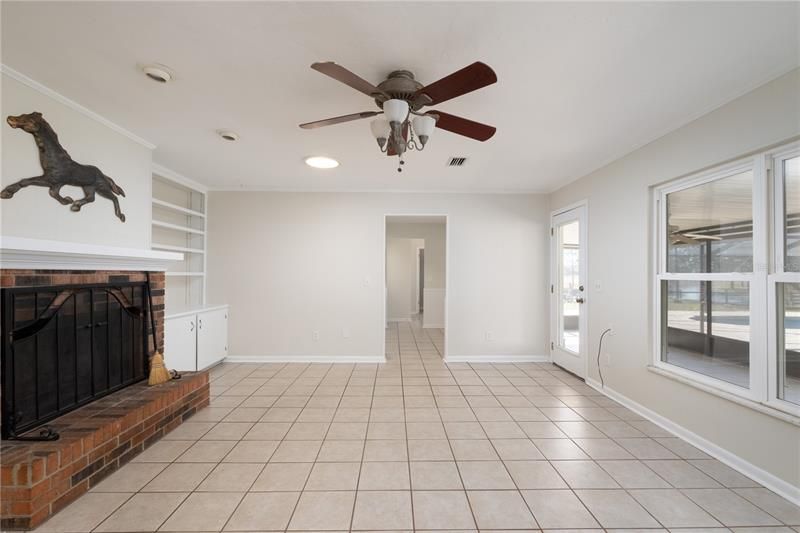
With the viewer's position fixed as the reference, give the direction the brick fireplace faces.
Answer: facing the viewer and to the right of the viewer

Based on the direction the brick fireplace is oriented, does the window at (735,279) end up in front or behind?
in front

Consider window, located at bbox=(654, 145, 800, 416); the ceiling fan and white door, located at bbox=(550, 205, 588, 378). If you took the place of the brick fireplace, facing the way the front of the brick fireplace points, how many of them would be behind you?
0

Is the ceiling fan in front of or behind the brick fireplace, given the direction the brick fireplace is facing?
in front

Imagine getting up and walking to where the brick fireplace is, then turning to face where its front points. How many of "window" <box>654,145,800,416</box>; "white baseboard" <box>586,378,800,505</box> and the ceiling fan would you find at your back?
0

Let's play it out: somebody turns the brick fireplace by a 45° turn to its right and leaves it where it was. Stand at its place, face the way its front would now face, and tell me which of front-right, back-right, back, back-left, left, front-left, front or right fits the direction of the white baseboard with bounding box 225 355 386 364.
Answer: back-left

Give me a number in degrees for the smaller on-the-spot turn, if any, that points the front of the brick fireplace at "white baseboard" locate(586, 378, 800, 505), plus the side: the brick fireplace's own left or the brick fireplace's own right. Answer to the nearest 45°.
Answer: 0° — it already faces it
